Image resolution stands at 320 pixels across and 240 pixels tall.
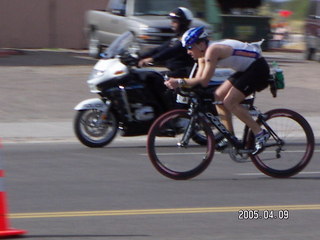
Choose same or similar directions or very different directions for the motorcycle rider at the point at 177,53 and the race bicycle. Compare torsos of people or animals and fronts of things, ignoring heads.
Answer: same or similar directions

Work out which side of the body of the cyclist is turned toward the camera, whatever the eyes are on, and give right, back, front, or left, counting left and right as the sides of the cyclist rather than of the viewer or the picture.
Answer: left

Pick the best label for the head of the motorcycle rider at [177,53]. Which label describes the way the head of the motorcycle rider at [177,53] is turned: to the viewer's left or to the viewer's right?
to the viewer's left

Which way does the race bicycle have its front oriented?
to the viewer's left

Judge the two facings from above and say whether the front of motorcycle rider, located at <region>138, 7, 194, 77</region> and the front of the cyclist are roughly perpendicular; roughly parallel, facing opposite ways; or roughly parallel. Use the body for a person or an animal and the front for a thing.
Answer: roughly parallel

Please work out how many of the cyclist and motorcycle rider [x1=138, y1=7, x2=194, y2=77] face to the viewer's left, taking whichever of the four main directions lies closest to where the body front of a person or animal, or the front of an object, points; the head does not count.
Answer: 2

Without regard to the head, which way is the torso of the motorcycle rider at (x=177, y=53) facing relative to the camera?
to the viewer's left

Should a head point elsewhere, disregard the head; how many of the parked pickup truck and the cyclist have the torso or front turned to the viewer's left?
1
